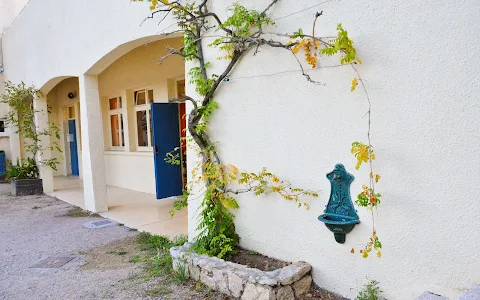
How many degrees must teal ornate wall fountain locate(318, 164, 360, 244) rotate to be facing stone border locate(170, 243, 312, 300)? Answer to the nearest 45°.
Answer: approximately 45° to its right

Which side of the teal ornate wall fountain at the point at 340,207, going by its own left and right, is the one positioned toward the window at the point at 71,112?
right

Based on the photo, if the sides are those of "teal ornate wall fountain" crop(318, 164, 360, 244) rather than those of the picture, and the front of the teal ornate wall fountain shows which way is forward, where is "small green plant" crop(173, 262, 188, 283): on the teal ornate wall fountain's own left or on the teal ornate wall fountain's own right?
on the teal ornate wall fountain's own right

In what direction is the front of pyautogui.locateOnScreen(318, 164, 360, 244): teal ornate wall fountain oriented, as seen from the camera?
facing the viewer and to the left of the viewer

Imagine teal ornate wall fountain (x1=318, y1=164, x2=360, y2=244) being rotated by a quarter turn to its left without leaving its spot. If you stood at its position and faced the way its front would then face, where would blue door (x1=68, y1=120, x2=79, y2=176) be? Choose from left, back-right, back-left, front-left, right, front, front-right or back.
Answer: back

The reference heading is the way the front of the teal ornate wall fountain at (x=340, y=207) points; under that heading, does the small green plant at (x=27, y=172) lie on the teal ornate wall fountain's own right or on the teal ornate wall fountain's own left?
on the teal ornate wall fountain's own right
